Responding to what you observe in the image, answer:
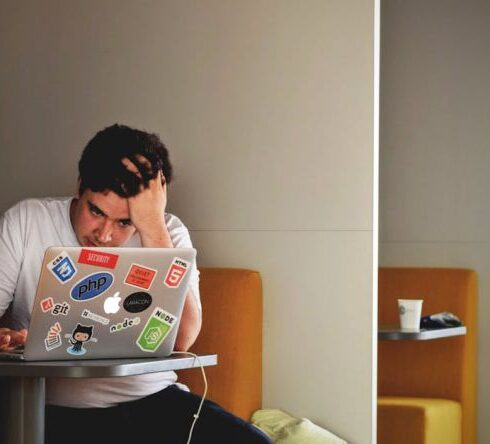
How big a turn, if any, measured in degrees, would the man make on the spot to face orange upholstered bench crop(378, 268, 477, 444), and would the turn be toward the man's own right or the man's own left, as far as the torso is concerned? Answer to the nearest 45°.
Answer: approximately 135° to the man's own left

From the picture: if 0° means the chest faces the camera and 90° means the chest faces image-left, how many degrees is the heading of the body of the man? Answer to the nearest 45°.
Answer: approximately 0°
